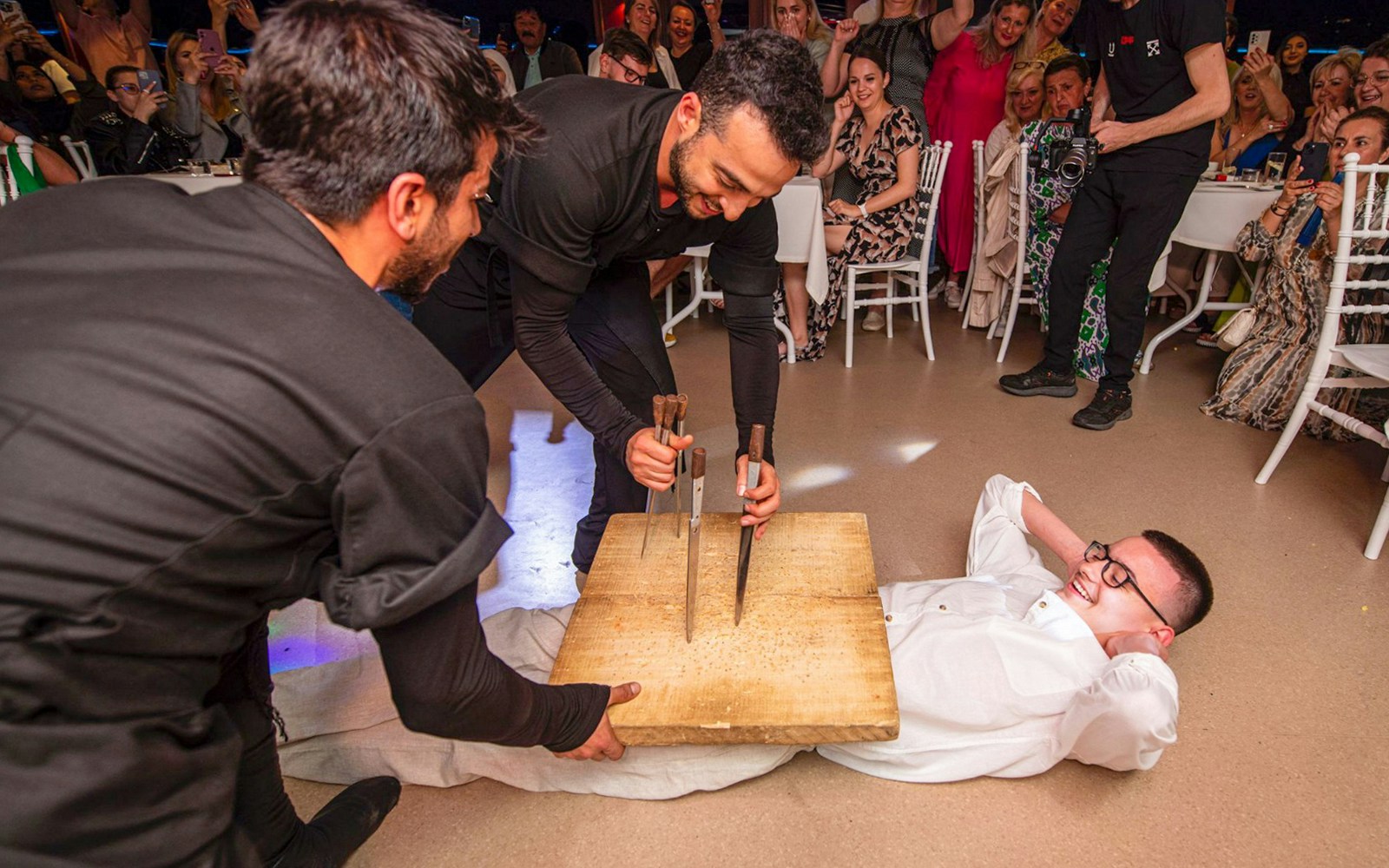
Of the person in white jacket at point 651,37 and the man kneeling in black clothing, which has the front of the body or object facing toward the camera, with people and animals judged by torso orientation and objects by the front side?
the person in white jacket

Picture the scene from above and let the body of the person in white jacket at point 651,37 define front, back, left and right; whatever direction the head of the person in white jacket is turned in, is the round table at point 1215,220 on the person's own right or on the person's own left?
on the person's own left

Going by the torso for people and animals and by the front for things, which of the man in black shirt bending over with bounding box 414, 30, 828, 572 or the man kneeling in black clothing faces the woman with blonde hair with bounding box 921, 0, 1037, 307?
the man kneeling in black clothing

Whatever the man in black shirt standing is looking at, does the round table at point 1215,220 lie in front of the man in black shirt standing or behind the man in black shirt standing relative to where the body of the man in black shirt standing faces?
behind

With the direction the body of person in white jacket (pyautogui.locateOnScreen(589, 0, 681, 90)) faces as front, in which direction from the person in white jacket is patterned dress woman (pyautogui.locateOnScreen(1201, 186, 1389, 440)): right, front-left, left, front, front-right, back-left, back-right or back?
front-left

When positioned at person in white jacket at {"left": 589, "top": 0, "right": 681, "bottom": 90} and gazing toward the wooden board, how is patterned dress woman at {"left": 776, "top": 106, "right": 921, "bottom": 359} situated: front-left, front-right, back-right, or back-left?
front-left

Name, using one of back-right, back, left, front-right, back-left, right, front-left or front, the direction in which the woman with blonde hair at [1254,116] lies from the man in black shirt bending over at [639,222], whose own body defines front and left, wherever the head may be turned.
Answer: left

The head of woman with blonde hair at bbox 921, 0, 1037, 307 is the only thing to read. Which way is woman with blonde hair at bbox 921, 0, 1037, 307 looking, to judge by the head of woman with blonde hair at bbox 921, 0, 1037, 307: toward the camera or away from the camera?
toward the camera

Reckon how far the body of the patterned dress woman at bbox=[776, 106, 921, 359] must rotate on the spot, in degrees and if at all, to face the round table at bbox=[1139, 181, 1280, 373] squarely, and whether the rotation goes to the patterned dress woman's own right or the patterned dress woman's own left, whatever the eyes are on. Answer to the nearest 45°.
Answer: approximately 135° to the patterned dress woman's own left

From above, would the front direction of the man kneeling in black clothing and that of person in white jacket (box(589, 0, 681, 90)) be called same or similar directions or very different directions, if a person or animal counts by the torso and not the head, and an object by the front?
very different directions

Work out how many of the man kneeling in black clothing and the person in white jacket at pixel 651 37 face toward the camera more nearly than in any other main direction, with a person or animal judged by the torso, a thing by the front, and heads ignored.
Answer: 1

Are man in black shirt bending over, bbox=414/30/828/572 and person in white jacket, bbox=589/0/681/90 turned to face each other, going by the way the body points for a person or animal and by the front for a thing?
no

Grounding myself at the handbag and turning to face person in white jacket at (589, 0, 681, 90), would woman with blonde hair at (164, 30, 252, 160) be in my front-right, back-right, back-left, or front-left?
front-left

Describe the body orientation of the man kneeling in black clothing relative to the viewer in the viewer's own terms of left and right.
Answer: facing away from the viewer and to the right of the viewer

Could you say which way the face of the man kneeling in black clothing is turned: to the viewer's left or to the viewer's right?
to the viewer's right

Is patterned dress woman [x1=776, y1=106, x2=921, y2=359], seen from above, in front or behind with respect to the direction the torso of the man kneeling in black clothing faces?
in front

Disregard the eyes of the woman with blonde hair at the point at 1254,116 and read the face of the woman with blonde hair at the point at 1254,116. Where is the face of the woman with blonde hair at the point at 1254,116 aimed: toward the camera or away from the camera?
toward the camera

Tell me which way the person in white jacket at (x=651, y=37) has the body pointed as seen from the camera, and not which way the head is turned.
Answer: toward the camera

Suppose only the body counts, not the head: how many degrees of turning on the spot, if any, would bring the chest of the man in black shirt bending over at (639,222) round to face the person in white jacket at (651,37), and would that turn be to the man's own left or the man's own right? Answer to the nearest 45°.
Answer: approximately 135° to the man's own left

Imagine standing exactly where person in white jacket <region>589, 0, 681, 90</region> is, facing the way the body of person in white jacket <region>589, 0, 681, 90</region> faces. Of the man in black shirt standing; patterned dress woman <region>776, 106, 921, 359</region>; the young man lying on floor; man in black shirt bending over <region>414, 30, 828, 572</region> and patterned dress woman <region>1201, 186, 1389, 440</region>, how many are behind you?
0
